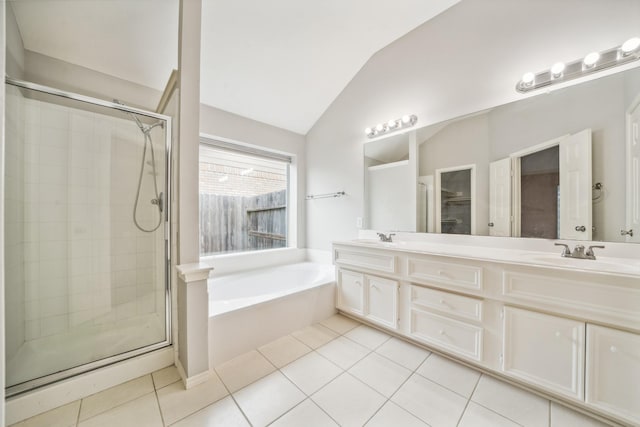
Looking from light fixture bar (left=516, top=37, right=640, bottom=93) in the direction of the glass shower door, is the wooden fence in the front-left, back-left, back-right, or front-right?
front-right

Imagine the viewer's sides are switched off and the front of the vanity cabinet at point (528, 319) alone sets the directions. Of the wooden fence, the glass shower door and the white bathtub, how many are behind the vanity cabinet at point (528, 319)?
0

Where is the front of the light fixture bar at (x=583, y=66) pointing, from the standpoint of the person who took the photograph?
facing the viewer and to the left of the viewer

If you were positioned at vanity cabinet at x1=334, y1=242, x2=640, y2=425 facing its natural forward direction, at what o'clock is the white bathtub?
The white bathtub is roughly at 1 o'clock from the vanity cabinet.

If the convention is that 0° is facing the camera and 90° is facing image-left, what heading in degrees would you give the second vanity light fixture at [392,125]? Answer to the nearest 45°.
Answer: approximately 45°

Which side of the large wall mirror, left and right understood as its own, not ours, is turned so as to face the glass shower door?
front

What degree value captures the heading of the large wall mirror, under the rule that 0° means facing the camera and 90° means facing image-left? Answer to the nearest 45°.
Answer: approximately 45°

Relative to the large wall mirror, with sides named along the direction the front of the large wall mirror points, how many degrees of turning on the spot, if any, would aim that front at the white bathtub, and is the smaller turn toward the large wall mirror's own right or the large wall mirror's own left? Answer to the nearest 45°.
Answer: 0° — it already faces it

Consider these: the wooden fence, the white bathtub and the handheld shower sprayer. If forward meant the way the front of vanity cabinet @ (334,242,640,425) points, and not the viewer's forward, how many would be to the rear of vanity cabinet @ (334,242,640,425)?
0

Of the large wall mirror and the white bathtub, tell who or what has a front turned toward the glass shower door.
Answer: the large wall mirror

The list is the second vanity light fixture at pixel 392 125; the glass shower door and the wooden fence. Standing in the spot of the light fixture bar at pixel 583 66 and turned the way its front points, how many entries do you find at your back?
0

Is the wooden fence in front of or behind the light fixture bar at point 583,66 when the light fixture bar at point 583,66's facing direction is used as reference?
in front

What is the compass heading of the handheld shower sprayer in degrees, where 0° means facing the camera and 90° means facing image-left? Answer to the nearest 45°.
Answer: approximately 90°

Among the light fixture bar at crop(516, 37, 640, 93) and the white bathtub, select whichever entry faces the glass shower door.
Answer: the light fixture bar

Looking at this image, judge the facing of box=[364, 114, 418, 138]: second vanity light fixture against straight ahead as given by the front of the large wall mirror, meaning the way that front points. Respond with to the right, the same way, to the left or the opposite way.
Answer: the same way

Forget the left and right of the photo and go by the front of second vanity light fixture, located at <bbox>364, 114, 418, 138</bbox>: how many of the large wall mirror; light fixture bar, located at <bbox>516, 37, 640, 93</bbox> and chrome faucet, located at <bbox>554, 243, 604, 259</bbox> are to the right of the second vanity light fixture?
0

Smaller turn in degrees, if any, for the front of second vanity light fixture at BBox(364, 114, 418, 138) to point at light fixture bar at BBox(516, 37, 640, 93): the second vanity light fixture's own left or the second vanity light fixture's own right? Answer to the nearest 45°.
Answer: approximately 90° to the second vanity light fixture's own left

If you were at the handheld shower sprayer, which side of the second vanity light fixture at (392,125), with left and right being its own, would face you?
front

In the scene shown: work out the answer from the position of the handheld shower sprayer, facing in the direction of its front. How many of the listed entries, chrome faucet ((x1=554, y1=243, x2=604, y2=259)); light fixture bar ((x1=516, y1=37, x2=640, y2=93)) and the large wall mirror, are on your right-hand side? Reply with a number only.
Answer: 0

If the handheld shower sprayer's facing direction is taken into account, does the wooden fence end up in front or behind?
behind
